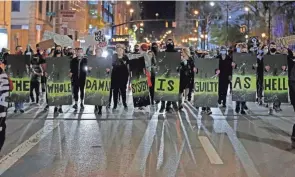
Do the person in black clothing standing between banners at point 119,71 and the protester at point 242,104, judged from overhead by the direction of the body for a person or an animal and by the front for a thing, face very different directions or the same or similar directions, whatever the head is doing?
same or similar directions

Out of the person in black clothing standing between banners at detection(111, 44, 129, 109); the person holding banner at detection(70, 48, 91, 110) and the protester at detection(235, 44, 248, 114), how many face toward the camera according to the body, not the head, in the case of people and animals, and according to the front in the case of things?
3

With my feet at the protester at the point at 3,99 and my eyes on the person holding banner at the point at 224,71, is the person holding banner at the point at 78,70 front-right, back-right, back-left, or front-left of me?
front-left

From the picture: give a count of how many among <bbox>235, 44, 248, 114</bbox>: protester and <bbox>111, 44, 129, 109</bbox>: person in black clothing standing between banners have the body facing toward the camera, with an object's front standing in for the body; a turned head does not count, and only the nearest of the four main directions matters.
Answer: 2

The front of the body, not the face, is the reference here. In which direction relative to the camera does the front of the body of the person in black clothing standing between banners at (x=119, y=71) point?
toward the camera

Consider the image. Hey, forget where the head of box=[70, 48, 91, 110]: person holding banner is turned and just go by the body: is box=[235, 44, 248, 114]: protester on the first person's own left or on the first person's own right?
on the first person's own left

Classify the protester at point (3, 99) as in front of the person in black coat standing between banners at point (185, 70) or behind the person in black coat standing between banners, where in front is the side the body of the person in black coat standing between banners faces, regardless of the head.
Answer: in front

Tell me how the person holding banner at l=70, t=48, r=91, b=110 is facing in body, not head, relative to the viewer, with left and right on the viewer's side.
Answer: facing the viewer

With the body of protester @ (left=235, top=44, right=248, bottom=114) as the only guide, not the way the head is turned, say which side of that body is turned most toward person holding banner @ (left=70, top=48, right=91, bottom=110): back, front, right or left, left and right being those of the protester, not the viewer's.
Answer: right

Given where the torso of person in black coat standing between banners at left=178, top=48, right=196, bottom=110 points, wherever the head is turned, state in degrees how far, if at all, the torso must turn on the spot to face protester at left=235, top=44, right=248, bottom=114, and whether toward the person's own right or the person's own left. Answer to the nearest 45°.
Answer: approximately 135° to the person's own left

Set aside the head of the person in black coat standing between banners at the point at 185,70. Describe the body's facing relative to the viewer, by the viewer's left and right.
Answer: facing the viewer and to the left of the viewer

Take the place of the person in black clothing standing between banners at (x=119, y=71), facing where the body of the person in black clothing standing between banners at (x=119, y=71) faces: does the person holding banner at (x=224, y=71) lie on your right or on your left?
on your left
